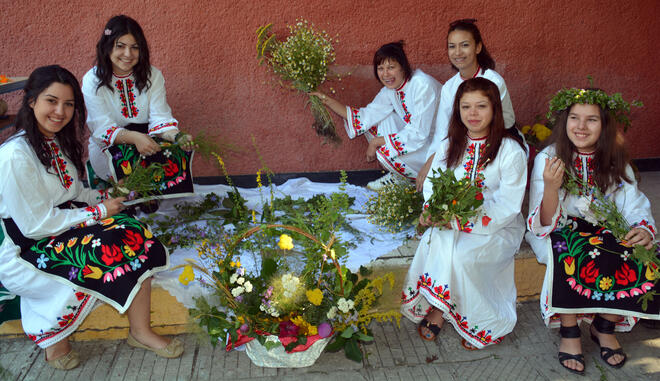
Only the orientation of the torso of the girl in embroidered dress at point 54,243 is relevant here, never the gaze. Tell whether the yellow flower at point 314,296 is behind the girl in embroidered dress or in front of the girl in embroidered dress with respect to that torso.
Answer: in front

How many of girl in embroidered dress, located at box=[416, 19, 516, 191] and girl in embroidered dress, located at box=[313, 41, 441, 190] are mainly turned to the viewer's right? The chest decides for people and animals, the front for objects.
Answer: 0

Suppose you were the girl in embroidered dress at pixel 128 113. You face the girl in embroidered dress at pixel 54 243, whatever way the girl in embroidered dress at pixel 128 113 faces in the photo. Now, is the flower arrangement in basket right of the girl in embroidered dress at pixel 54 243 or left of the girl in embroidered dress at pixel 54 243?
left

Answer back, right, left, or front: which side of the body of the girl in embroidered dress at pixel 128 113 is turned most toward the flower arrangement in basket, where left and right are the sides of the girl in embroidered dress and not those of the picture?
front
